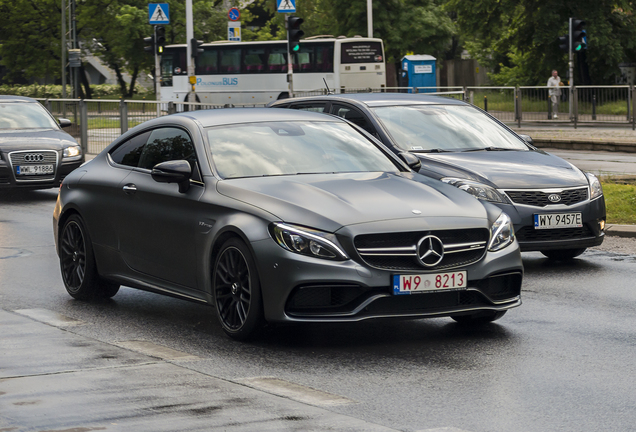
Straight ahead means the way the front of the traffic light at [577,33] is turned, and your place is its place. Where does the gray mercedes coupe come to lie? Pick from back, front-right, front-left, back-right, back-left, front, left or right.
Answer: front-right

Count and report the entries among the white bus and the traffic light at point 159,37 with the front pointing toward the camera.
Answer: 1

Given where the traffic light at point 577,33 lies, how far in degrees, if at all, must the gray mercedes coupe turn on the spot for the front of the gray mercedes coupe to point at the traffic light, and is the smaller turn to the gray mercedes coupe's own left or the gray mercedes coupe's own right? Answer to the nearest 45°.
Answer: approximately 135° to the gray mercedes coupe's own left

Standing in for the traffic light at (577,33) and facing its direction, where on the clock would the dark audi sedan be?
The dark audi sedan is roughly at 2 o'clock from the traffic light.

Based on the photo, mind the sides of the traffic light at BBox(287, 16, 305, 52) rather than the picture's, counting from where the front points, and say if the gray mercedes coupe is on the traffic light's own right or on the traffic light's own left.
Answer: on the traffic light's own right

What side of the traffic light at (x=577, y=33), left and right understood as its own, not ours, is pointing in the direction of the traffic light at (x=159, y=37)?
right

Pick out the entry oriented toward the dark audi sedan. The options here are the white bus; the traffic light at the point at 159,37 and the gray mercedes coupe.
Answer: the traffic light

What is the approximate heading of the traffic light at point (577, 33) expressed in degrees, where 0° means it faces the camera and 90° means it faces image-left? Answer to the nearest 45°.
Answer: approximately 315°

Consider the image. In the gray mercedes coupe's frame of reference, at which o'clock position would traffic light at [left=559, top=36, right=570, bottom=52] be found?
The traffic light is roughly at 8 o'clock from the gray mercedes coupe.

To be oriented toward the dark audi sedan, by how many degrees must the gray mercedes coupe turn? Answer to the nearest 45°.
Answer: approximately 135° to its left

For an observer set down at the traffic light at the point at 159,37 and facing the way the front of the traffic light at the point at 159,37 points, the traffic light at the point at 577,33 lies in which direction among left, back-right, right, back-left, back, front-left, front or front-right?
left
